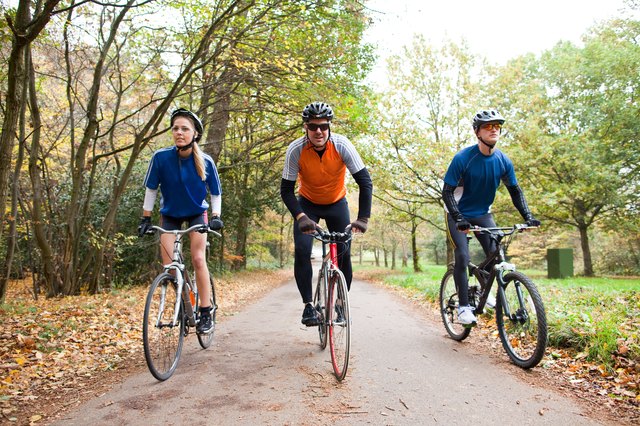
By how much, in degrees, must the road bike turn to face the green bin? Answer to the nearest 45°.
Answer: approximately 135° to its left

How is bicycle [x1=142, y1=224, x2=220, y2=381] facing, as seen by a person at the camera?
facing the viewer and to the left of the viewer

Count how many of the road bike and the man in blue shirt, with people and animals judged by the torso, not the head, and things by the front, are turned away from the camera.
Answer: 0

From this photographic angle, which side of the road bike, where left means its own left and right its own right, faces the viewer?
front

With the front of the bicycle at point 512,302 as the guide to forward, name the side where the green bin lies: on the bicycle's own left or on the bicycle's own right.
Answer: on the bicycle's own left

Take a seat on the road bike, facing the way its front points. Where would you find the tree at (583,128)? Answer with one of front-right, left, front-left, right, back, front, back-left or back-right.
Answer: back-left

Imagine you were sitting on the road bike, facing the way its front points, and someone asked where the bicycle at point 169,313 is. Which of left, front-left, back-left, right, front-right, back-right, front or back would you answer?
right

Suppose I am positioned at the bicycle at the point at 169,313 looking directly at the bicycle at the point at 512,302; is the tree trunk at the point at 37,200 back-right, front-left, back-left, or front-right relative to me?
back-left

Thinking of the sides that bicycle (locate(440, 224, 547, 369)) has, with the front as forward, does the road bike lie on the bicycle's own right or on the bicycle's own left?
on the bicycle's own right

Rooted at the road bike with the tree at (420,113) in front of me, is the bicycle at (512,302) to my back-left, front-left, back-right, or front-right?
front-right

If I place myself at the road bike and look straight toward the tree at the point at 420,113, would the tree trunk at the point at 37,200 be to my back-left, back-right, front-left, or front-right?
front-left

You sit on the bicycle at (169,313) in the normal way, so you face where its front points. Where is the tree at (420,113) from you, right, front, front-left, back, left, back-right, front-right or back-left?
back

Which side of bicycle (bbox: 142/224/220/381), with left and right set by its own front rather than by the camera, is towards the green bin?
back

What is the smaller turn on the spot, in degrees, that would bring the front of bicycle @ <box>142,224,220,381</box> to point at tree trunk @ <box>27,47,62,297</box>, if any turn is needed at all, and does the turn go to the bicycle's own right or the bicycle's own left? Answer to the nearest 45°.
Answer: approximately 90° to the bicycle's own right

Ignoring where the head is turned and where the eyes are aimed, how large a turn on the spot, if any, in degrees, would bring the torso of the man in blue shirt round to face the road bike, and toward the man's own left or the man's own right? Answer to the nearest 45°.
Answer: approximately 90° to the man's own right

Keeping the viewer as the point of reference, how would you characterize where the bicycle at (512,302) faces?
facing the viewer and to the right of the viewer

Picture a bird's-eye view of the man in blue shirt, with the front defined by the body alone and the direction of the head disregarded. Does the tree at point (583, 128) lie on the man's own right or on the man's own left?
on the man's own left

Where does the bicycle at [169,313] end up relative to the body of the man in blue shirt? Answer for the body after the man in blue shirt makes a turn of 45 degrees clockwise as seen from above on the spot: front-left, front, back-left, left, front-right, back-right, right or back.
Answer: front-right
